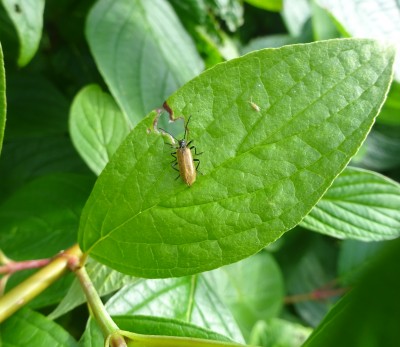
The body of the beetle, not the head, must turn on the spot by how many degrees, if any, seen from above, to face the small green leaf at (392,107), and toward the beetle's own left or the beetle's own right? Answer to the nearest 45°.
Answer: approximately 45° to the beetle's own right

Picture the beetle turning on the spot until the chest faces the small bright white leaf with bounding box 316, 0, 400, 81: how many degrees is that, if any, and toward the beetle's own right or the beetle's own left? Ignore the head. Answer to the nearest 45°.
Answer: approximately 45° to the beetle's own right

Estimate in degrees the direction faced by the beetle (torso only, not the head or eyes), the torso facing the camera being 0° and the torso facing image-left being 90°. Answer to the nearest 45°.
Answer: approximately 180°
